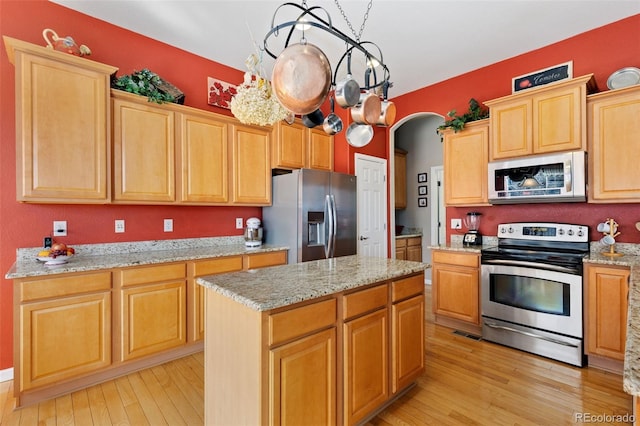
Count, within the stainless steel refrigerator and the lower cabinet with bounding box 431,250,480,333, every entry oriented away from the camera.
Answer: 0

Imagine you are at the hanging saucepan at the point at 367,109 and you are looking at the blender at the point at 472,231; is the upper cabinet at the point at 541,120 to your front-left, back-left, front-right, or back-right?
front-right

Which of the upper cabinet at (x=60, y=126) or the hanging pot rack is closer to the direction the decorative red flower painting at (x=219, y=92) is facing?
the hanging pot rack

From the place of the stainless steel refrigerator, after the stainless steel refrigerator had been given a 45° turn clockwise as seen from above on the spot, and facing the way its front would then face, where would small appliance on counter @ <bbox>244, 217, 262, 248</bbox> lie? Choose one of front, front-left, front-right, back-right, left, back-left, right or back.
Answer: right

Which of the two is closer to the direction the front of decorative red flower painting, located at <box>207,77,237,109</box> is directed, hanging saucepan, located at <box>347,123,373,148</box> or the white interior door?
the hanging saucepan

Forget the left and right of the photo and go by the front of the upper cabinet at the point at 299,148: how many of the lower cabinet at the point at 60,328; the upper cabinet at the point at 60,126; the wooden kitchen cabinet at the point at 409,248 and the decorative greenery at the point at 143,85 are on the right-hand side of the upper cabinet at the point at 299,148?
3

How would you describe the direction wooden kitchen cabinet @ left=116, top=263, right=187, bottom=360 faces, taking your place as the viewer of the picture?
facing the viewer and to the right of the viewer

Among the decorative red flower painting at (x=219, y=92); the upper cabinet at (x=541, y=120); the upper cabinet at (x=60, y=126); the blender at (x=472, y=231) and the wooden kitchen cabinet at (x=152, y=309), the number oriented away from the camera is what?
0

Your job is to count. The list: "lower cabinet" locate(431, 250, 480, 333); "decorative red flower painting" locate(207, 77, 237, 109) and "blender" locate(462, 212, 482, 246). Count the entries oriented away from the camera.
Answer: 0

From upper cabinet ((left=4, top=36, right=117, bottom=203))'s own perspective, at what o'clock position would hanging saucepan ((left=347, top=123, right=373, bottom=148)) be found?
The hanging saucepan is roughly at 10 o'clock from the upper cabinet.

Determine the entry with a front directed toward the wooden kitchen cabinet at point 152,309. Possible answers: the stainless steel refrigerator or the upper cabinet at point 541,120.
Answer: the upper cabinet

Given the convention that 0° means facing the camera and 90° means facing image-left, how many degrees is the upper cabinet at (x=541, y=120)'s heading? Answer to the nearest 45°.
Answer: approximately 45°

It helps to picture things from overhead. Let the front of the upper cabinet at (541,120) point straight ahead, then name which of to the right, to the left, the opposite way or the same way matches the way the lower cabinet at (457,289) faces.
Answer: the same way

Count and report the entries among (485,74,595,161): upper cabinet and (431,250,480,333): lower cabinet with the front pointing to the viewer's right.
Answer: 0

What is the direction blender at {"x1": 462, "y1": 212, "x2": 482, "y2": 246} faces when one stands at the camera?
facing the viewer and to the left of the viewer

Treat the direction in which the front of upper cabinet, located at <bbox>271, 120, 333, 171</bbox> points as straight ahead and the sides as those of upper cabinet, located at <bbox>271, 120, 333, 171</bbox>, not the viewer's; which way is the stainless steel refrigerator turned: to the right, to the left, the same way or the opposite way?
the same way
